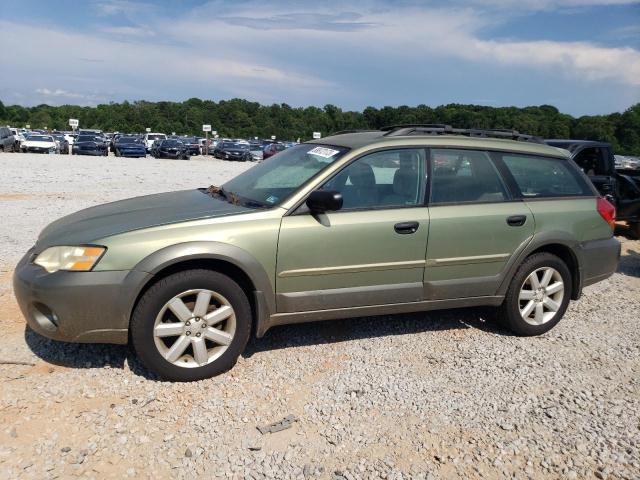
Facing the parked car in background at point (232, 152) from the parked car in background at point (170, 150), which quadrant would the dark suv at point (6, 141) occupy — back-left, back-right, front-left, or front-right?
back-left

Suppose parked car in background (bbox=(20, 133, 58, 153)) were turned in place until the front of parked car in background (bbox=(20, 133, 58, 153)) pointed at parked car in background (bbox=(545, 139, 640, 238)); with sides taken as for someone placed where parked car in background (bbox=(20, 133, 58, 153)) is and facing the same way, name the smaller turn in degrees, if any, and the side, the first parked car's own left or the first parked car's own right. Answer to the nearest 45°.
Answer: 0° — it already faces it

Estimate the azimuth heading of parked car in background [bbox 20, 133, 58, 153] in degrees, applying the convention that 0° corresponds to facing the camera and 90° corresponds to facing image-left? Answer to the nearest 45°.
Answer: approximately 0°

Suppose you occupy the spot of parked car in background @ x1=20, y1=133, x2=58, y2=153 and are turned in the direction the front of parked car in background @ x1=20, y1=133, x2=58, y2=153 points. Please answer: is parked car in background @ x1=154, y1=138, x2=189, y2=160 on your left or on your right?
on your left

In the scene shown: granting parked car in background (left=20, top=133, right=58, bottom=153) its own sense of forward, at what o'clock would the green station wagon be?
The green station wagon is roughly at 12 o'clock from the parked car in background.

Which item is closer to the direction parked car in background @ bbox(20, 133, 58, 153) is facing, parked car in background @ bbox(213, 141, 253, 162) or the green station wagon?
the green station wagon

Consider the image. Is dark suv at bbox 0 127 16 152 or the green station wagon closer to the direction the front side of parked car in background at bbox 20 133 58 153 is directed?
the green station wagon

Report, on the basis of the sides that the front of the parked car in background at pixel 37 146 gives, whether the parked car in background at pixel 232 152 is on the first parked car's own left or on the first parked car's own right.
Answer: on the first parked car's own left
